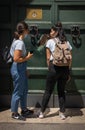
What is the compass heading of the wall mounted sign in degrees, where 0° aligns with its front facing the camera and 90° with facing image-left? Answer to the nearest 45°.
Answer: approximately 0°

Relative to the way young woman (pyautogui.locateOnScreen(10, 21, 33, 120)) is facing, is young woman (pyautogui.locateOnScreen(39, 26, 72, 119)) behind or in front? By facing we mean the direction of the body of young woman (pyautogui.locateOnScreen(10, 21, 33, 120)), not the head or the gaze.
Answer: in front
